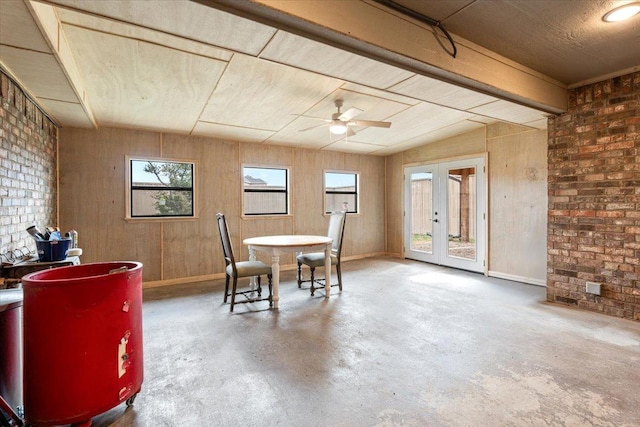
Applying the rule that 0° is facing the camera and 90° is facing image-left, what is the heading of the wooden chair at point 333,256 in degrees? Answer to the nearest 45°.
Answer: approximately 45°

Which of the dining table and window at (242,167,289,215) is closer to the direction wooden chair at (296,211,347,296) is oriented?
the dining table

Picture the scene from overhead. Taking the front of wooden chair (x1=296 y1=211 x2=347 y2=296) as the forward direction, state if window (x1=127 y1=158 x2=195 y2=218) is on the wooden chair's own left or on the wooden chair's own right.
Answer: on the wooden chair's own right

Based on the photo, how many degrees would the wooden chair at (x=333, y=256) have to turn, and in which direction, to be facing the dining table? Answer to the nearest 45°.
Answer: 0° — it already faces it

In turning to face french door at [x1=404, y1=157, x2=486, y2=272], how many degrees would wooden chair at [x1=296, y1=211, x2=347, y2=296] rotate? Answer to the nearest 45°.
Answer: approximately 180°

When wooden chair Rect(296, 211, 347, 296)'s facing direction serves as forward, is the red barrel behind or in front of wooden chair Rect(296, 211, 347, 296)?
in front

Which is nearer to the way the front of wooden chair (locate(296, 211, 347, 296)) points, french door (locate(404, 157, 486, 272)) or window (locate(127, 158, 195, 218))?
the window

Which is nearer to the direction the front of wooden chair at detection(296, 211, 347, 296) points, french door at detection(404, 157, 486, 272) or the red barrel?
the red barrel

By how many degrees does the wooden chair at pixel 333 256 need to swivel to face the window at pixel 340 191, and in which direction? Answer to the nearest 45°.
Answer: approximately 135° to its right

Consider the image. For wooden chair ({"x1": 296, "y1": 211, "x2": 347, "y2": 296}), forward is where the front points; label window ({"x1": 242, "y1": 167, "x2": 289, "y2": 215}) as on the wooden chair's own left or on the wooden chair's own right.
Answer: on the wooden chair's own right

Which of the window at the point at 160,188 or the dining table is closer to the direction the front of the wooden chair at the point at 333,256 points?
the dining table
